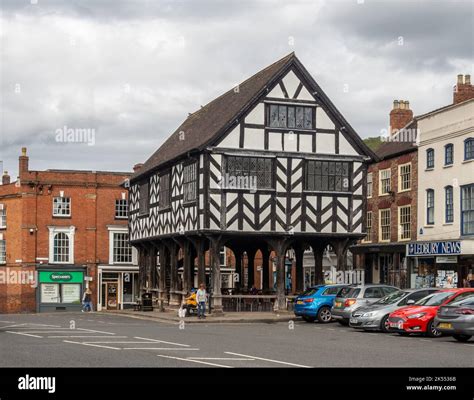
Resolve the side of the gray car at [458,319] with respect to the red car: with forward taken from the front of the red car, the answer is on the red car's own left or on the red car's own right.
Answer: on the red car's own left

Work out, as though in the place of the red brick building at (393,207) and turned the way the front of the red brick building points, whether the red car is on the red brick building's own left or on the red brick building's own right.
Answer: on the red brick building's own left
